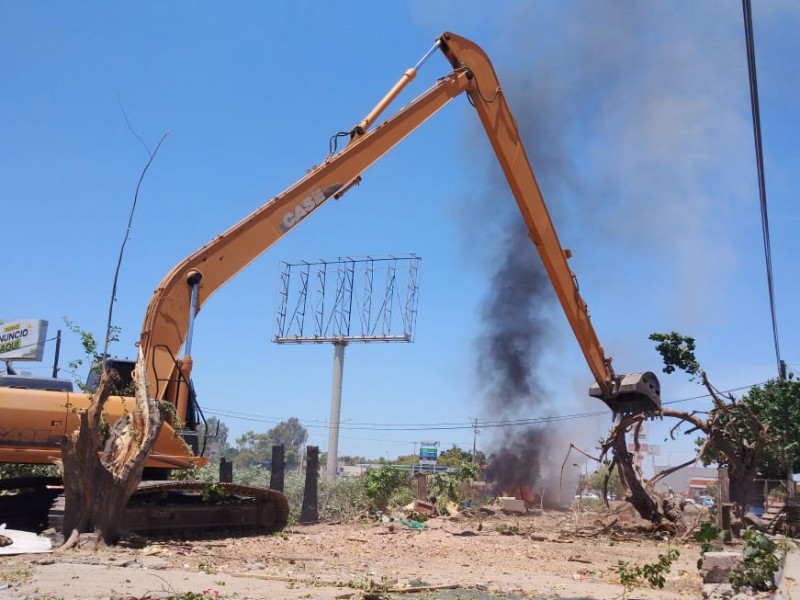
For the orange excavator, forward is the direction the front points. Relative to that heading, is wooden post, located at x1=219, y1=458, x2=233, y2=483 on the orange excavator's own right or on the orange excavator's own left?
on the orange excavator's own left

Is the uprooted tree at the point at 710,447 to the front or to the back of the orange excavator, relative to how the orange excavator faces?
to the front

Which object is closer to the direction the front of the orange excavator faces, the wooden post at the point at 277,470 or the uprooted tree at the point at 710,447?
the uprooted tree

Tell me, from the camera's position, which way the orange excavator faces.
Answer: facing to the right of the viewer

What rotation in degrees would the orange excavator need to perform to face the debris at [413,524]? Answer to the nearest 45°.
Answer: approximately 45° to its left

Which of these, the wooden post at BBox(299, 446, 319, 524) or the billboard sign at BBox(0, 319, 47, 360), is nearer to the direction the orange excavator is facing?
the wooden post

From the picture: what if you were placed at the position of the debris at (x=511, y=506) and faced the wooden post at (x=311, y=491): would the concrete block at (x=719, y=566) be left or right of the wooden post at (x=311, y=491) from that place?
left

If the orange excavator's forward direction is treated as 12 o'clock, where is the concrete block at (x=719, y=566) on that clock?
The concrete block is roughly at 1 o'clock from the orange excavator.

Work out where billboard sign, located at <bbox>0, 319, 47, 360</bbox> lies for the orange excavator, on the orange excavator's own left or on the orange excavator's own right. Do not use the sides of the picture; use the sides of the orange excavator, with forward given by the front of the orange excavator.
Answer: on the orange excavator's own left

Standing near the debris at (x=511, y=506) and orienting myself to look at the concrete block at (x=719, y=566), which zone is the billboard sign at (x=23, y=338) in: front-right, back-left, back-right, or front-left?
back-right
